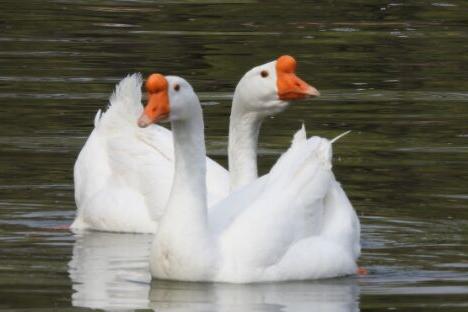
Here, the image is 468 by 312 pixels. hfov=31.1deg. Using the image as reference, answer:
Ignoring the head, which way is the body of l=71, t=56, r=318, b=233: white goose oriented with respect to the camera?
to the viewer's right

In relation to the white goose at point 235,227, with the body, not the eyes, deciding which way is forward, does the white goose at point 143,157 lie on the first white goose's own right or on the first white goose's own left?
on the first white goose's own right

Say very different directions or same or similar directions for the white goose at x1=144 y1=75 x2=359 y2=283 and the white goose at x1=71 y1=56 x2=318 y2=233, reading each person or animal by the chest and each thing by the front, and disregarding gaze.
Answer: very different directions

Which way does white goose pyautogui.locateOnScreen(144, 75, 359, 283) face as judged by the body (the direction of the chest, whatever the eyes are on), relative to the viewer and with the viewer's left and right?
facing to the left of the viewer

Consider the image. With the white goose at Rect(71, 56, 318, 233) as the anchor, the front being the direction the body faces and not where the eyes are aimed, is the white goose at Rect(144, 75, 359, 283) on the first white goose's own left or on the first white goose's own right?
on the first white goose's own right

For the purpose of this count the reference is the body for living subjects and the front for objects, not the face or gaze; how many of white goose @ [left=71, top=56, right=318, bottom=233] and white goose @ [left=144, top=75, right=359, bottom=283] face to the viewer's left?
1
